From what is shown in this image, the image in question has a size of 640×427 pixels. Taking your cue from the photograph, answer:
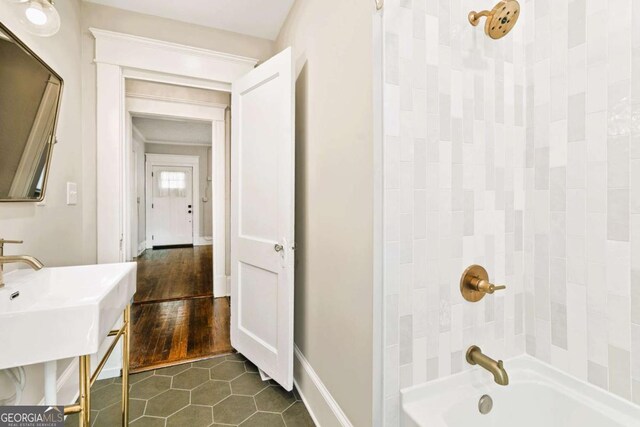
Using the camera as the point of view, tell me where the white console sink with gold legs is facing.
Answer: facing to the right of the viewer

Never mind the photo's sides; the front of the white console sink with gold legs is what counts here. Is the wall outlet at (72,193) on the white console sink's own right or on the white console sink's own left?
on the white console sink's own left
